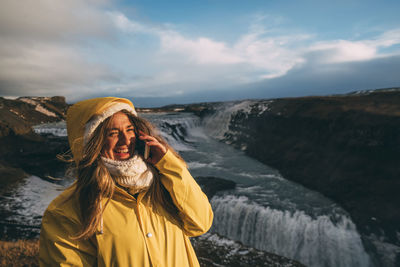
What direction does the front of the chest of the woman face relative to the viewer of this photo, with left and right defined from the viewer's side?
facing the viewer and to the right of the viewer
